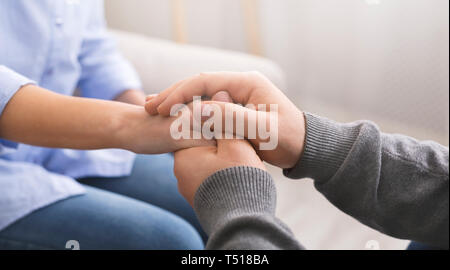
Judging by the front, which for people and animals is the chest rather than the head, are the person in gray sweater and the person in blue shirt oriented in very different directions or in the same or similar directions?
very different directions

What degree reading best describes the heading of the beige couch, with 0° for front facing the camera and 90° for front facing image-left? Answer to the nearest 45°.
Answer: approximately 315°

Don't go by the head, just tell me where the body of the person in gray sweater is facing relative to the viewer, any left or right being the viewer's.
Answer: facing away from the viewer and to the left of the viewer
